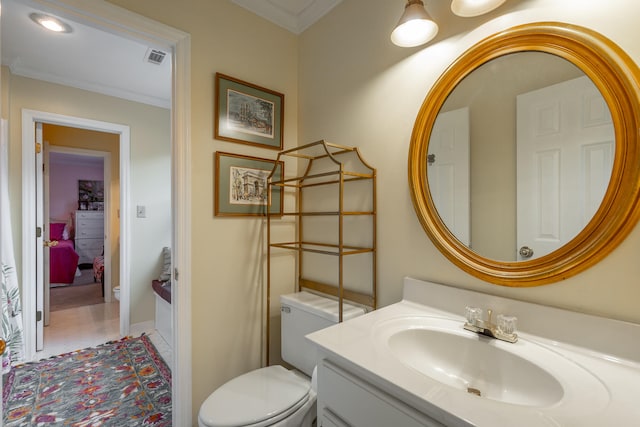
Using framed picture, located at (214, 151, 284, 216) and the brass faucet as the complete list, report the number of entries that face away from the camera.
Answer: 0

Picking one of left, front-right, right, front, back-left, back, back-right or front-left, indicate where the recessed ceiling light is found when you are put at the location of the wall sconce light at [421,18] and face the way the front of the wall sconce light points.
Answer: front-right

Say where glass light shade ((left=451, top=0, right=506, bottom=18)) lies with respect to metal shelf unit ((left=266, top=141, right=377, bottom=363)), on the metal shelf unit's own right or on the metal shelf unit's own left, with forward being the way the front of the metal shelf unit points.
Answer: on the metal shelf unit's own left

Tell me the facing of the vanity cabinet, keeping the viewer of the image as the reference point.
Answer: facing the viewer and to the left of the viewer

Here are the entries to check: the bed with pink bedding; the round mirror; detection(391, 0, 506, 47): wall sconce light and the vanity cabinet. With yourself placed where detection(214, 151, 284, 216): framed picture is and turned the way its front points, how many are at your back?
1

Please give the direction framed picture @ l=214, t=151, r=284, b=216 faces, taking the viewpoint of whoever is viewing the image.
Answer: facing the viewer and to the right of the viewer

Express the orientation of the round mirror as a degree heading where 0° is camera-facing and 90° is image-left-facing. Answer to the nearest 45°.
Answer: approximately 45°

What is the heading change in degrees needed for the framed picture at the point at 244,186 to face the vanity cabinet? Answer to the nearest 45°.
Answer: approximately 45° to its right

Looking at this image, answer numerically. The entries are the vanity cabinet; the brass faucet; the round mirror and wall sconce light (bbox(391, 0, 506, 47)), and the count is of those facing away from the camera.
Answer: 0

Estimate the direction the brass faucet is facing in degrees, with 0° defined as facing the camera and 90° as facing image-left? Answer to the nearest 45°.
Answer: approximately 45°

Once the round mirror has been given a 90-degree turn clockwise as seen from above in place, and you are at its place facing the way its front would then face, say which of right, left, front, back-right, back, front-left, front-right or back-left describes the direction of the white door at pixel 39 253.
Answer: front-left

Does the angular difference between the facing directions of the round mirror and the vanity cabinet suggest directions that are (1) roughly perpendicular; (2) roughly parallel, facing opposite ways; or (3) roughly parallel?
roughly parallel
